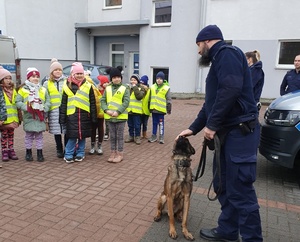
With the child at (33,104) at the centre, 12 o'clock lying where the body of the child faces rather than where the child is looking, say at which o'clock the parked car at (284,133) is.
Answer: The parked car is roughly at 10 o'clock from the child.

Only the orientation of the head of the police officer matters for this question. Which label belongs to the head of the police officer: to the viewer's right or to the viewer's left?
to the viewer's left

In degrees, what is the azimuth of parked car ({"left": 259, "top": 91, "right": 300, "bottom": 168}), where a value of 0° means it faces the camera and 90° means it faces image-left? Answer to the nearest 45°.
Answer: approximately 45°

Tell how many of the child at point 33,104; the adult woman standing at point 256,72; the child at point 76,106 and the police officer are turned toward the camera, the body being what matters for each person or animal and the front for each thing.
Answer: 2

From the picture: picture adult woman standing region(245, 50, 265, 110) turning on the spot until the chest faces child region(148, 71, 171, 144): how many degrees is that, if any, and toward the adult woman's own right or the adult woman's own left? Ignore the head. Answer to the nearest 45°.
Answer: approximately 45° to the adult woman's own right

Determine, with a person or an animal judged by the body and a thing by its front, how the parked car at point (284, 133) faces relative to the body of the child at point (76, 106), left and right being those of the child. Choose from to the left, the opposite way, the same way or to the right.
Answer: to the right

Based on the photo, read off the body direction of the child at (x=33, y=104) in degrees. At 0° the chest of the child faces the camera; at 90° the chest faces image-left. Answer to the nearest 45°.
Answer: approximately 0°

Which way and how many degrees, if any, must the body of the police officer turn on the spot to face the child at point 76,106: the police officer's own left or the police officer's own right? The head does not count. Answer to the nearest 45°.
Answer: approximately 45° to the police officer's own right

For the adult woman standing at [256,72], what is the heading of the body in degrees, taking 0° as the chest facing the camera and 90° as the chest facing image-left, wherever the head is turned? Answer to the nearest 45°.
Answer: approximately 90°

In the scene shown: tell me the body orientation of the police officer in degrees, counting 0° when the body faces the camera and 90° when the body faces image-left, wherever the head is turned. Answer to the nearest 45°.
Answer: approximately 90°

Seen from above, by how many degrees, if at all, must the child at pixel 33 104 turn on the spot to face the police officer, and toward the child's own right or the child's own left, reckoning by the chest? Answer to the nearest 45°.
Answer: approximately 45° to the child's own left
